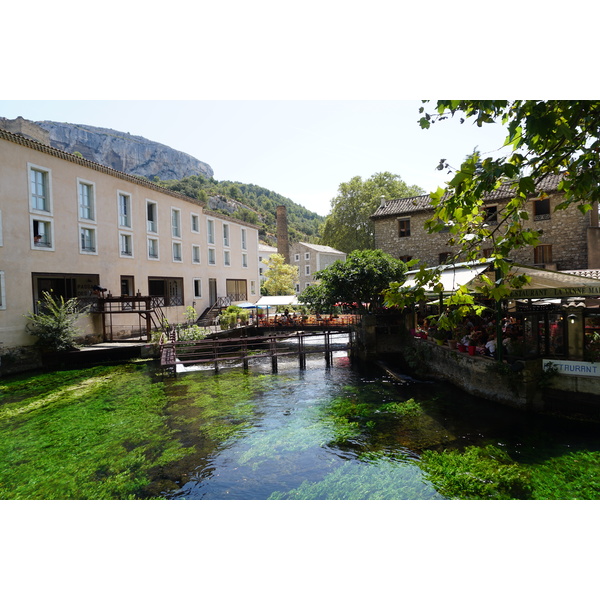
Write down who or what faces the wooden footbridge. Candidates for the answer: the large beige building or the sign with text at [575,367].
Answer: the large beige building

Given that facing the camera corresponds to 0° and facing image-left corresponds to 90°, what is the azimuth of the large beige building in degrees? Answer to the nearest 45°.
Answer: approximately 315°

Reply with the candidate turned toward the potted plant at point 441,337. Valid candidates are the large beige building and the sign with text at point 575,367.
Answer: the large beige building

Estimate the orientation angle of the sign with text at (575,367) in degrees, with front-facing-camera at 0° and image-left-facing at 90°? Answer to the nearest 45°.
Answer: approximately 0°

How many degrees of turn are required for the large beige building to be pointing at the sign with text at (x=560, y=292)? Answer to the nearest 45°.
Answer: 0° — it already faces it

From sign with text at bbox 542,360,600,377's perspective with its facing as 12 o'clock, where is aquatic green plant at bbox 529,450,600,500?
The aquatic green plant is roughly at 12 o'clock from the sign with text.

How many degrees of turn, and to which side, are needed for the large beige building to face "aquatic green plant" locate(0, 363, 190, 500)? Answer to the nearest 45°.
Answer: approximately 45° to its right

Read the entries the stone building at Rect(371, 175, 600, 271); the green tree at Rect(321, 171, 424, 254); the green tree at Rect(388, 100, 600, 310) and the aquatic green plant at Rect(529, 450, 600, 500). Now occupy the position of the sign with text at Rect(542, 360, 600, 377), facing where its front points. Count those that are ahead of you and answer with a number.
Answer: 2

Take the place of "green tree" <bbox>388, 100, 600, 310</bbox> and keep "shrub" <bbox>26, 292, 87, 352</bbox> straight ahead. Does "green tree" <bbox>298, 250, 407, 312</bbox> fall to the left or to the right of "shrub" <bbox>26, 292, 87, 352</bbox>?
right

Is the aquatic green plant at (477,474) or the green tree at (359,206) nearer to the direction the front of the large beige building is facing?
the aquatic green plant

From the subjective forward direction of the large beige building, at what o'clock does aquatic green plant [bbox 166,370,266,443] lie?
The aquatic green plant is roughly at 1 o'clock from the large beige building.

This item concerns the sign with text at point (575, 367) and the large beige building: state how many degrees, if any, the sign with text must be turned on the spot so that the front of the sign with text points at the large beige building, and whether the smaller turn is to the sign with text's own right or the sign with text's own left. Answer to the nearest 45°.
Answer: approximately 90° to the sign with text's own right

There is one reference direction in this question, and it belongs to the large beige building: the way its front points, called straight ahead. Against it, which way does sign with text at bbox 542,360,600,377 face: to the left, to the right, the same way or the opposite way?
to the right
